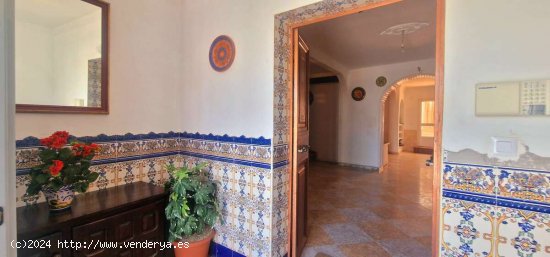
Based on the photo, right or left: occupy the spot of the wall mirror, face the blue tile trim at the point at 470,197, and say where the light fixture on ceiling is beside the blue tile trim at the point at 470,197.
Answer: left

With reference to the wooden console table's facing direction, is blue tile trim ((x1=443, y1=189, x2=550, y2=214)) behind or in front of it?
in front

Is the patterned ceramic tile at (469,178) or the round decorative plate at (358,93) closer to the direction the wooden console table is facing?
the patterned ceramic tile

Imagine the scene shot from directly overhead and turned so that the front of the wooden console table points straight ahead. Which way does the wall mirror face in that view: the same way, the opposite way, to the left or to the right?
the same way

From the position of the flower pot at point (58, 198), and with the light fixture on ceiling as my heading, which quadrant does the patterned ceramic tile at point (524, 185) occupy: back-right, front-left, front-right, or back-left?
front-right

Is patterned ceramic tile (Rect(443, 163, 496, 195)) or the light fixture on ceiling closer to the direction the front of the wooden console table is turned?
the patterned ceramic tile

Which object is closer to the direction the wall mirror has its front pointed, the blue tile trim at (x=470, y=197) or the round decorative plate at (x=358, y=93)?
the blue tile trim

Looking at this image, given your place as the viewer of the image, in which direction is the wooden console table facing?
facing the viewer and to the right of the viewer

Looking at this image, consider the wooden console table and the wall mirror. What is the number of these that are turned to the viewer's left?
0

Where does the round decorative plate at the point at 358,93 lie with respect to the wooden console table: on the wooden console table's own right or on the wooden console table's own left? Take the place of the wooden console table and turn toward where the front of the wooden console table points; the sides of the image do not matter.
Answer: on the wooden console table's own left
